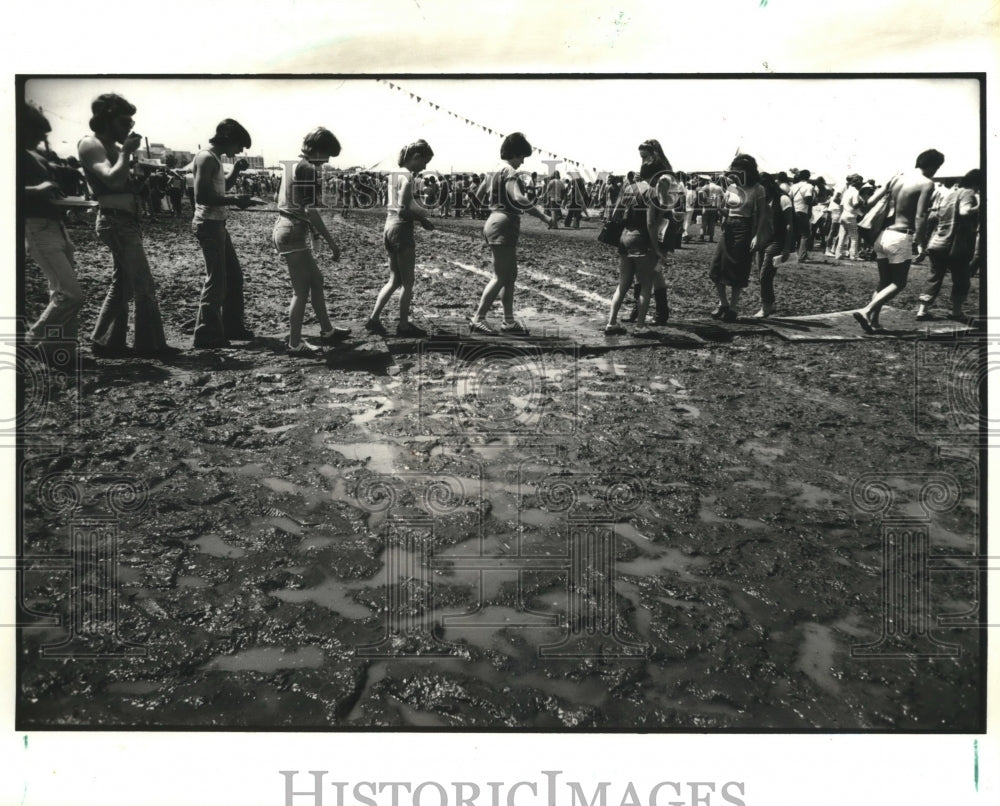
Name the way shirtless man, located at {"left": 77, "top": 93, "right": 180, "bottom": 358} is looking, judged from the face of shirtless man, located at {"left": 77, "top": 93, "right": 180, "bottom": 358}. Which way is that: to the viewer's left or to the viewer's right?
to the viewer's right

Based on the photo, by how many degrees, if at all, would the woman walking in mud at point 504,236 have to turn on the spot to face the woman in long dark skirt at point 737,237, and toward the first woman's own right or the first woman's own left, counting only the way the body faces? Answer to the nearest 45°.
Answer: approximately 45° to the first woman's own left

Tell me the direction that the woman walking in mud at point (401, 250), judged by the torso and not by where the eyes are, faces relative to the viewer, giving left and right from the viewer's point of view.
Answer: facing to the right of the viewer

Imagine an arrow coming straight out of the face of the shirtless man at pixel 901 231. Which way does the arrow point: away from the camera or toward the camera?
away from the camera

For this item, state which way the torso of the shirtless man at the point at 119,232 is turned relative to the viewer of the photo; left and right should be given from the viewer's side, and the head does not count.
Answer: facing to the right of the viewer

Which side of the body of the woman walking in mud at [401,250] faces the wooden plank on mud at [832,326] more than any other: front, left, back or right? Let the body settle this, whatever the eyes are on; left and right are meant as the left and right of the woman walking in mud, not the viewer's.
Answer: front

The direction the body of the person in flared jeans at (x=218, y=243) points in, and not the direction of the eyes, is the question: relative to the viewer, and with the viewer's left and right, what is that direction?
facing to the right of the viewer

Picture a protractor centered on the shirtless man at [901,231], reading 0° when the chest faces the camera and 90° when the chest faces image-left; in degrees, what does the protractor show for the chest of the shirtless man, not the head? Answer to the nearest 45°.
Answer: approximately 225°
